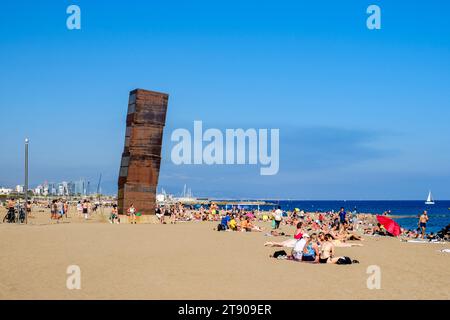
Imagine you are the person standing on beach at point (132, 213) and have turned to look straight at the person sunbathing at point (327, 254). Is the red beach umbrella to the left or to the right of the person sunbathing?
left

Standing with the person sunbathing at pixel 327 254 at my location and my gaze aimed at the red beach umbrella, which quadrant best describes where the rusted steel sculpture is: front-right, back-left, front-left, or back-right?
front-left

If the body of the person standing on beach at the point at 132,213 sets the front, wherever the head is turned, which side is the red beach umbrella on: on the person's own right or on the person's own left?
on the person's own left

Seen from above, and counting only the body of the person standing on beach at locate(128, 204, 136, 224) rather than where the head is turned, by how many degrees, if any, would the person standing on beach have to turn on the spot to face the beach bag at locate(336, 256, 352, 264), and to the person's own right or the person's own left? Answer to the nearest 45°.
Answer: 0° — they already face it

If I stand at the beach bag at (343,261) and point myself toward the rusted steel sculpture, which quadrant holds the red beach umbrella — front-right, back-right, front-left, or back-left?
front-right

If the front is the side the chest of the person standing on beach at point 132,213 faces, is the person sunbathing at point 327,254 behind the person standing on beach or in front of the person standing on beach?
in front

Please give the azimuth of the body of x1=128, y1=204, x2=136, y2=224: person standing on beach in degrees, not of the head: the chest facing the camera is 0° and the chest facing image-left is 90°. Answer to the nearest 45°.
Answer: approximately 0°
